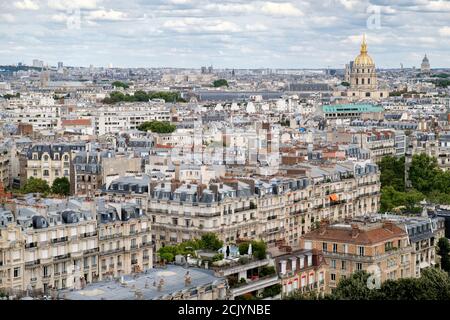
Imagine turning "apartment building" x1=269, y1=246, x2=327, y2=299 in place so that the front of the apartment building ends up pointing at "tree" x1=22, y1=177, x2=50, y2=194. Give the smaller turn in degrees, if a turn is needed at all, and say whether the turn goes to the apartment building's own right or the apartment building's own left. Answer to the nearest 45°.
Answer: approximately 180°

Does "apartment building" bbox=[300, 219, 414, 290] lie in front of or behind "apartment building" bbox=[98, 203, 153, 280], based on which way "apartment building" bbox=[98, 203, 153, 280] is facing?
in front

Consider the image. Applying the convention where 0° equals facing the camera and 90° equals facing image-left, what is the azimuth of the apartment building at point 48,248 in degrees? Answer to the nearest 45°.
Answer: approximately 315°

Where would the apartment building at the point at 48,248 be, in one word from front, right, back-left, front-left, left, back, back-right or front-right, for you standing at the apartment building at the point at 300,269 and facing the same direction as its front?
back-right

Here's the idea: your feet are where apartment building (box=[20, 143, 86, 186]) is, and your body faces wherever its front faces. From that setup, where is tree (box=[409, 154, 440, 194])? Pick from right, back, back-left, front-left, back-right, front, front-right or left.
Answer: left

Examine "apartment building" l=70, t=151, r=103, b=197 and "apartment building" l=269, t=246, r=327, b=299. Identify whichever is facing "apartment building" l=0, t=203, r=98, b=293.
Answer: "apartment building" l=70, t=151, r=103, b=197

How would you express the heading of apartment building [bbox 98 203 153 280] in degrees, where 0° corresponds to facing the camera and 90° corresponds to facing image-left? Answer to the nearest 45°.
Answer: approximately 315°

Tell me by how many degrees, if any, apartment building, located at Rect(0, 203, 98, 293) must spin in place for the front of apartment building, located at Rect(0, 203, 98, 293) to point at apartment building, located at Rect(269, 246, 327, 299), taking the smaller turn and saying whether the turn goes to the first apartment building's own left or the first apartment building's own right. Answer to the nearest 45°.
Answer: approximately 45° to the first apartment building's own left

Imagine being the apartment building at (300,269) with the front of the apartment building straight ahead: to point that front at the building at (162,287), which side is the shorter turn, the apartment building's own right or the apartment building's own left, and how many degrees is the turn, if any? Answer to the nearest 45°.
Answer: approximately 90° to the apartment building's own right

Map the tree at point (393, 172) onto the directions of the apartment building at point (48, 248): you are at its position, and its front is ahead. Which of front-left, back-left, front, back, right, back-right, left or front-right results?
left

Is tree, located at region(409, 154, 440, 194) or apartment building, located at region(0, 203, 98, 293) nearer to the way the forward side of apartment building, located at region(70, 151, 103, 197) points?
the apartment building
